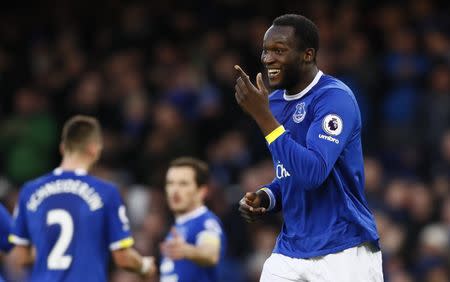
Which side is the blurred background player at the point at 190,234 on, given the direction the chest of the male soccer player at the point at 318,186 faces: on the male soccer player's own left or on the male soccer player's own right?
on the male soccer player's own right

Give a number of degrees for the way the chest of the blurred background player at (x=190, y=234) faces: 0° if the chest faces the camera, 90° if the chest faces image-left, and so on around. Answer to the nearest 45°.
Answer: approximately 45°

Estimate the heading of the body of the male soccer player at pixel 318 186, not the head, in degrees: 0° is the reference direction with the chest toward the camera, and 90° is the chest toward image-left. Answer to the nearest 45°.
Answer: approximately 45°

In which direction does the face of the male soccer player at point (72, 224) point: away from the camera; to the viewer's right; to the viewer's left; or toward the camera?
away from the camera

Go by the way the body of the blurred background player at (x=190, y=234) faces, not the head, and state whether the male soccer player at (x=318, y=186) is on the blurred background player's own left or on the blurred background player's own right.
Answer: on the blurred background player's own left

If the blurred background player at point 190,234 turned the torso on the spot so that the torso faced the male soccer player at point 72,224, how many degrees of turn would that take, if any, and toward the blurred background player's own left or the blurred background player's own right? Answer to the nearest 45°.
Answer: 0° — they already face them
